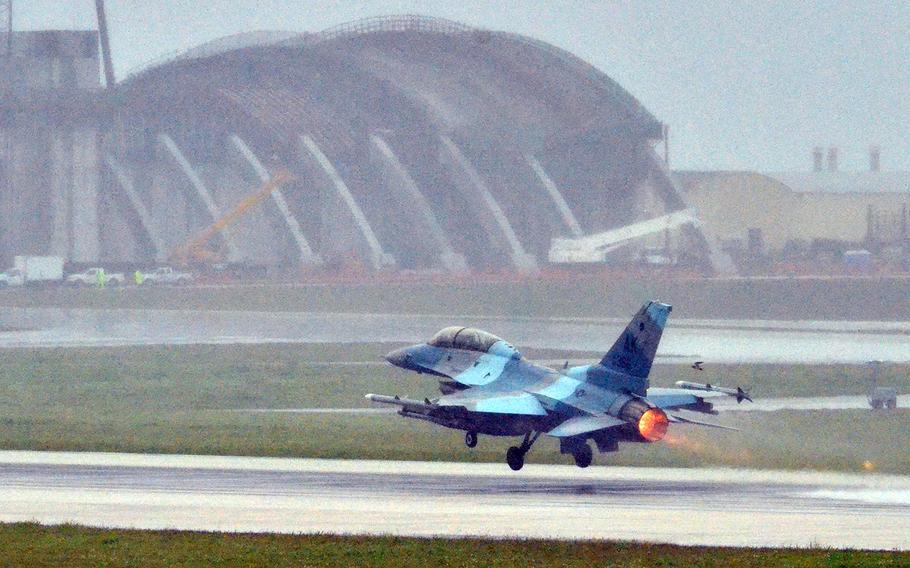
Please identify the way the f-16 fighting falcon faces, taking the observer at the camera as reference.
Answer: facing away from the viewer and to the left of the viewer
